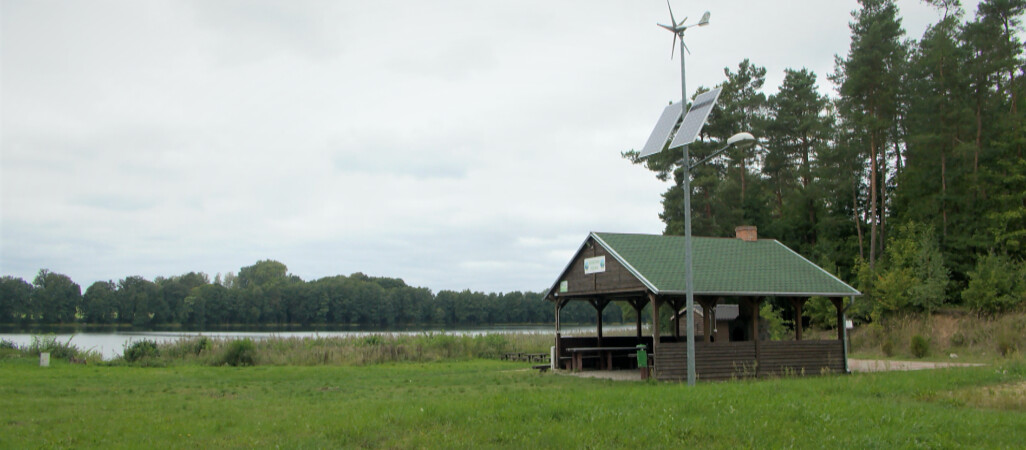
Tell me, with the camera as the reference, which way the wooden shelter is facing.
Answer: facing the viewer and to the left of the viewer

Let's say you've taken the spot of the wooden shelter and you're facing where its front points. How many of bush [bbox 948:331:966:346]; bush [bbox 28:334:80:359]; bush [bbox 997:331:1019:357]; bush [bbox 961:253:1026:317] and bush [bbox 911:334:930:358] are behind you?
4

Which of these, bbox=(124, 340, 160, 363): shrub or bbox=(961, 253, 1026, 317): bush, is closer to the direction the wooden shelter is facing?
the shrub

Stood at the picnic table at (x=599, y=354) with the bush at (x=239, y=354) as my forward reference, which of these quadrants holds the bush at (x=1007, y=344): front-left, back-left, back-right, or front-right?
back-right

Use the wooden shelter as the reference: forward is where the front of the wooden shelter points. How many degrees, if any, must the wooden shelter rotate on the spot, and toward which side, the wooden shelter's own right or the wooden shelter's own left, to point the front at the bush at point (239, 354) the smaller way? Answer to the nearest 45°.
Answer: approximately 45° to the wooden shelter's own right

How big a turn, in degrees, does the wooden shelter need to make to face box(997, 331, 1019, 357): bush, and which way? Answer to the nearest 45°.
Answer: approximately 180°

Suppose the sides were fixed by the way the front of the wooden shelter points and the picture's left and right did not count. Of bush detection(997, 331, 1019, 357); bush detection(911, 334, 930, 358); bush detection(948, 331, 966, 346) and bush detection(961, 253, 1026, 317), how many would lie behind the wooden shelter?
4

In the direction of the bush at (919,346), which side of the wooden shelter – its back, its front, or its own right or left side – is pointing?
back

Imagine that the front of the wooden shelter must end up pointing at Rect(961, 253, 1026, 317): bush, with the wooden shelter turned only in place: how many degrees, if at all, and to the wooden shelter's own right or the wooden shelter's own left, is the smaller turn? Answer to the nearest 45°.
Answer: approximately 180°

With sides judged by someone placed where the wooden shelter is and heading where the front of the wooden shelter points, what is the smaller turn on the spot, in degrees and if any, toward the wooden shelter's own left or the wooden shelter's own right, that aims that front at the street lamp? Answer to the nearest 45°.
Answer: approximately 45° to the wooden shelter's own left

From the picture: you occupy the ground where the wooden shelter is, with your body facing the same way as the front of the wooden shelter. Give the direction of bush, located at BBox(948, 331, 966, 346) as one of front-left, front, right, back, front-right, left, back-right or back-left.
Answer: back
